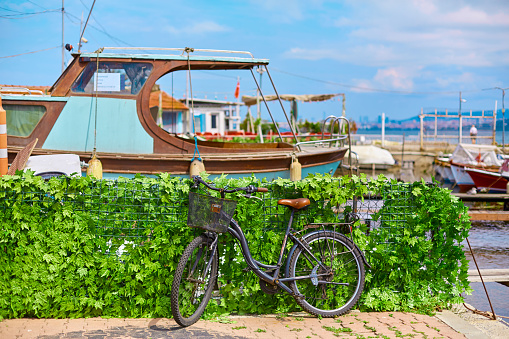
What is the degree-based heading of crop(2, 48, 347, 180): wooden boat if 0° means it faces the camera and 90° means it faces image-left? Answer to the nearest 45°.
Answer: approximately 90°

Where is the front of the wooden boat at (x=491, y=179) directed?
to the viewer's left

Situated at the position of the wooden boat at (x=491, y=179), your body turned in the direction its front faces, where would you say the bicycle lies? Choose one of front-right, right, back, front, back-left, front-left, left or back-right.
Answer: left

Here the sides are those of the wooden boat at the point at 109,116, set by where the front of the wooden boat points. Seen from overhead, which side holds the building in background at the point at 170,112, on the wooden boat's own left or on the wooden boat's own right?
on the wooden boat's own right

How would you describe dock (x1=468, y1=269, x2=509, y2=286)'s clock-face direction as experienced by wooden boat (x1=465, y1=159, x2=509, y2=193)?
The dock is roughly at 9 o'clock from the wooden boat.

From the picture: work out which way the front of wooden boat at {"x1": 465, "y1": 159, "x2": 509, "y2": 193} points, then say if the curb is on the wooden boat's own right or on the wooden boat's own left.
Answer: on the wooden boat's own left

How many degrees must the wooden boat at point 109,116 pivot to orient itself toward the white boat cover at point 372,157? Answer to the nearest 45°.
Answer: approximately 135° to its right

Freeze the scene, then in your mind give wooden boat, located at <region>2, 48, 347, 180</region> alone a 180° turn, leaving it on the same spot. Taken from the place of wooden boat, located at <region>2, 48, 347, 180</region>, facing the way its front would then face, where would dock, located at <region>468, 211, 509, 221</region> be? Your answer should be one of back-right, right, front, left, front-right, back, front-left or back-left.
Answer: front
